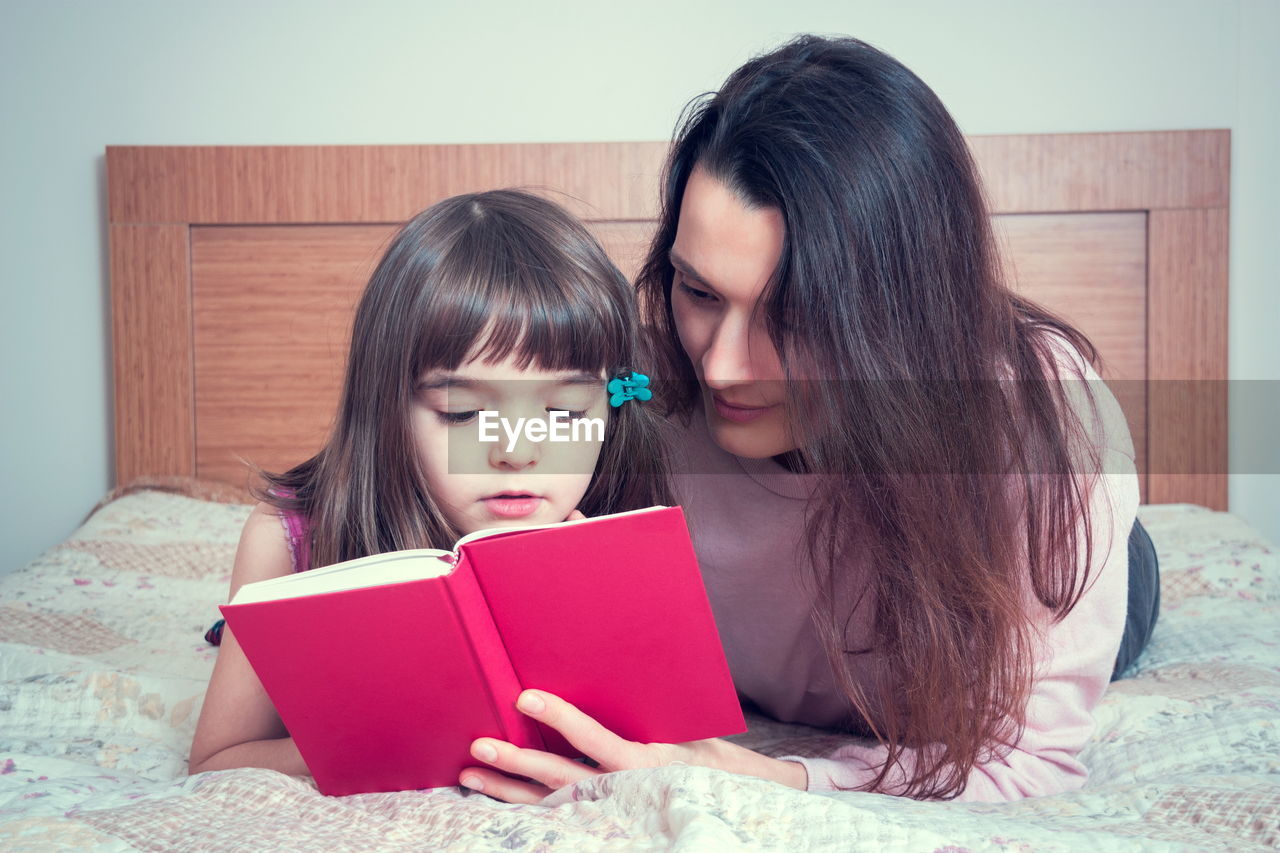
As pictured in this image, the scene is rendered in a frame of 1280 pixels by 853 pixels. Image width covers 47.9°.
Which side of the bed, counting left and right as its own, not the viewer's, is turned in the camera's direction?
front
